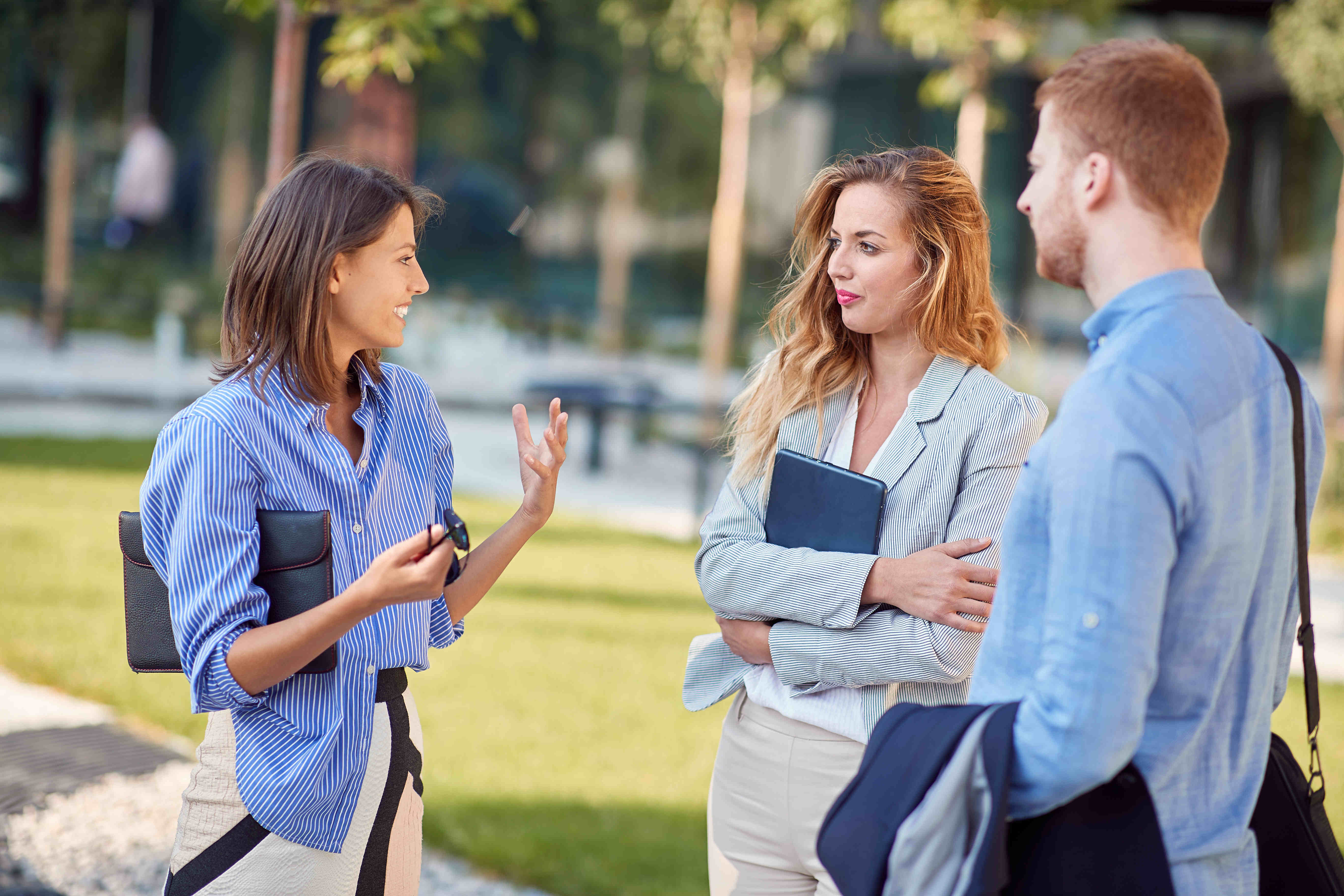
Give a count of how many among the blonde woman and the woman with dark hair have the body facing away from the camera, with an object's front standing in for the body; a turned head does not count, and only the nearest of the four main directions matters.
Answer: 0

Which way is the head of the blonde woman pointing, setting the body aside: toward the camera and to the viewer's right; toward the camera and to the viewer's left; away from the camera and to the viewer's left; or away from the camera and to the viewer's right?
toward the camera and to the viewer's left

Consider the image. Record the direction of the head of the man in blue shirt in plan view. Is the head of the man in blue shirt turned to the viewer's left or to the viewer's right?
to the viewer's left

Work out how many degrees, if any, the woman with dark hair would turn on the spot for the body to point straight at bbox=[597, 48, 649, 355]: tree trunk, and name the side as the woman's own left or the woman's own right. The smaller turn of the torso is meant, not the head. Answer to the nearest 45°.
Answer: approximately 135° to the woman's own left

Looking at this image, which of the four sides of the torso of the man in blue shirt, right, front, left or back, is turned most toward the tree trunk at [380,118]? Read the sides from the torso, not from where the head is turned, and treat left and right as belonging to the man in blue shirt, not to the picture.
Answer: front

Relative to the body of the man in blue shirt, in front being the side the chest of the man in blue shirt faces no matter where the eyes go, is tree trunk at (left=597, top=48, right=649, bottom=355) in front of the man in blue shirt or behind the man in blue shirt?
in front

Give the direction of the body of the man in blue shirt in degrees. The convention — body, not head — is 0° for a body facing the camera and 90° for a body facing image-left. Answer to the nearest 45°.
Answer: approximately 135°

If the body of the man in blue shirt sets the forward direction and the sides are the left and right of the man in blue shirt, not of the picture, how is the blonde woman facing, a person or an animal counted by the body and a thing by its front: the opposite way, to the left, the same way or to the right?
to the left

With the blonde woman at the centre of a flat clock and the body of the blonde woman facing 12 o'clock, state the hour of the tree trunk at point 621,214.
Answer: The tree trunk is roughly at 4 o'clock from the blonde woman.

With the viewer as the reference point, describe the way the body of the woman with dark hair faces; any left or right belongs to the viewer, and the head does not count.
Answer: facing the viewer and to the right of the viewer

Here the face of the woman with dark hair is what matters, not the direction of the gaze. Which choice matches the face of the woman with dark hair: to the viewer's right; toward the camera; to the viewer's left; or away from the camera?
to the viewer's right

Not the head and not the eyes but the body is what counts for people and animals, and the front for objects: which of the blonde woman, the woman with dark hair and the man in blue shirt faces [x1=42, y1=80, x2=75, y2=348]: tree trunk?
the man in blue shirt

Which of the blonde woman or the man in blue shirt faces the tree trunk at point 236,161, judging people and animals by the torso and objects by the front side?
the man in blue shirt

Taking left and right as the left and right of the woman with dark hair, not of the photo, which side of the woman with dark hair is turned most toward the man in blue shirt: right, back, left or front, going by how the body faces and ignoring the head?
front

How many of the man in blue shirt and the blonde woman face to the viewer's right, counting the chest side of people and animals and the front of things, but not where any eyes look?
0

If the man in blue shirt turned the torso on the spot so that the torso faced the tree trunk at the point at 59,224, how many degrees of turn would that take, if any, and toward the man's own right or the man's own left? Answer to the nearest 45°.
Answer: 0° — they already face it
